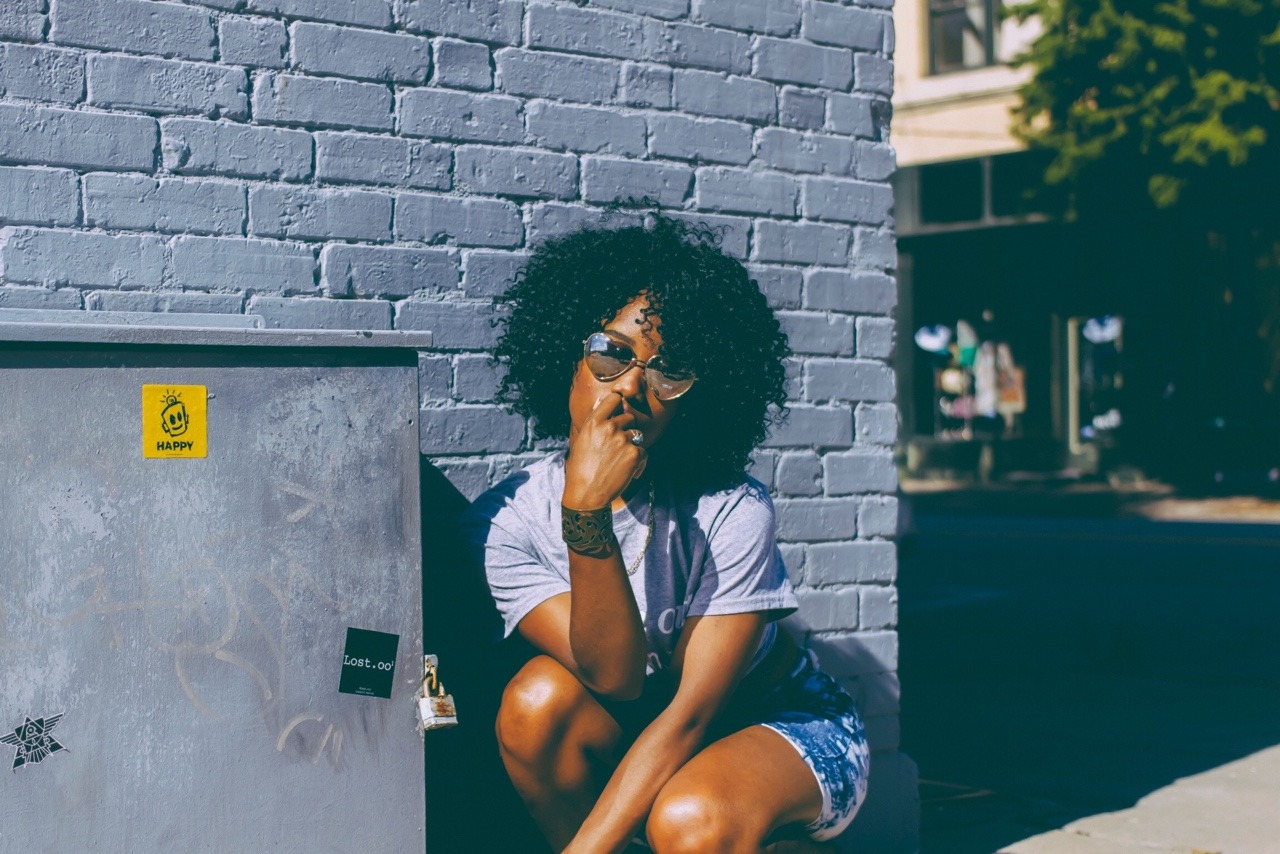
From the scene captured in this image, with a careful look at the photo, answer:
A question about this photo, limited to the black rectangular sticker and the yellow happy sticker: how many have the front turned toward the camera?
2

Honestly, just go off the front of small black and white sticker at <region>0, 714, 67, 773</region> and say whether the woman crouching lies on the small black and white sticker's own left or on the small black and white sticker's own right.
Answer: on the small black and white sticker's own left

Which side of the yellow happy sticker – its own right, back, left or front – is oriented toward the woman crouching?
left

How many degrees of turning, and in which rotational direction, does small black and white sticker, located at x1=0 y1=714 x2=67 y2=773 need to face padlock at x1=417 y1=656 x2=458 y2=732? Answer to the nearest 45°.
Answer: approximately 90° to its left

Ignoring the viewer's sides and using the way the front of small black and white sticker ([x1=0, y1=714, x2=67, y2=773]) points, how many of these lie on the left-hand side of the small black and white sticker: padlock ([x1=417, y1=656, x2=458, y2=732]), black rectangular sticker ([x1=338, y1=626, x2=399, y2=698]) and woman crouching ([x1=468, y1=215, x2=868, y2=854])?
3

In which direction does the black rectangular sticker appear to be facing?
toward the camera

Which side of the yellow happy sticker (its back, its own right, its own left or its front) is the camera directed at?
front

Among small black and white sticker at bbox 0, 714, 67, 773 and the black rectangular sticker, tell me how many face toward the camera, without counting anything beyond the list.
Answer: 2

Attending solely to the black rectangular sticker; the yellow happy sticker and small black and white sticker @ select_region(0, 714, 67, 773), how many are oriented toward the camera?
3

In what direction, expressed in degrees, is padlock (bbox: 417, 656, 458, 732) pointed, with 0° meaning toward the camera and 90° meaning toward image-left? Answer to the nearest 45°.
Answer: approximately 315°

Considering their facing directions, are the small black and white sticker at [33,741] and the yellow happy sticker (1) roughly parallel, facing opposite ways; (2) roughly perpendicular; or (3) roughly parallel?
roughly parallel
